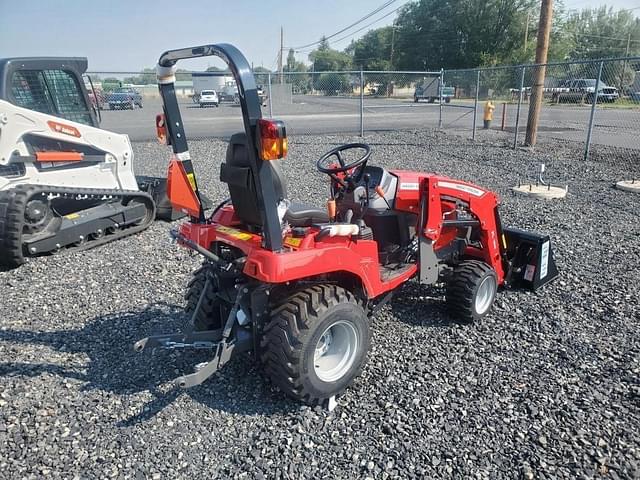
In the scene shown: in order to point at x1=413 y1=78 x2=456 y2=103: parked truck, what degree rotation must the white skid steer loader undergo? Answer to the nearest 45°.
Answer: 0° — it already faces it

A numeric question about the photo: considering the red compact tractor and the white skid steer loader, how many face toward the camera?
0

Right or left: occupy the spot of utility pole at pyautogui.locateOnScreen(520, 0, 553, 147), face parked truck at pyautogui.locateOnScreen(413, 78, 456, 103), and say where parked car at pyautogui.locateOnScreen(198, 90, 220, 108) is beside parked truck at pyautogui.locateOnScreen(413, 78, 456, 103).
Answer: left

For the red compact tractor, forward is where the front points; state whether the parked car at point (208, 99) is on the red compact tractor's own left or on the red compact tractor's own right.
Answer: on the red compact tractor's own left

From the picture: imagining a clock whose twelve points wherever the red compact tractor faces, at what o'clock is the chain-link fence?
The chain-link fence is roughly at 11 o'clock from the red compact tractor.

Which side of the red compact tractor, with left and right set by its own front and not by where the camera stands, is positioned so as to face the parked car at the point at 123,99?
left

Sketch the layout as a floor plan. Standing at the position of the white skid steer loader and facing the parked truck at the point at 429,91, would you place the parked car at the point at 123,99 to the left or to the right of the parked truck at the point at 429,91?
left

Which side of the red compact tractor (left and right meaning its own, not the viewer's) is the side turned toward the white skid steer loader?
left

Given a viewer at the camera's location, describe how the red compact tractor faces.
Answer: facing away from the viewer and to the right of the viewer
